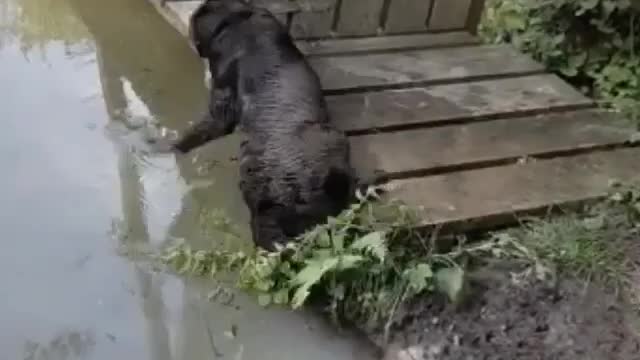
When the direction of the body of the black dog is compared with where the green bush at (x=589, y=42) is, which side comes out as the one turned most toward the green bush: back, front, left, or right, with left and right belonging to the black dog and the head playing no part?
right

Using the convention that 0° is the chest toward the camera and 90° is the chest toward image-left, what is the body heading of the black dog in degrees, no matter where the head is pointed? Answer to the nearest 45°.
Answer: approximately 135°

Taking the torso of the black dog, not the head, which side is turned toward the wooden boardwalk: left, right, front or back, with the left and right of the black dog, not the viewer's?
right
